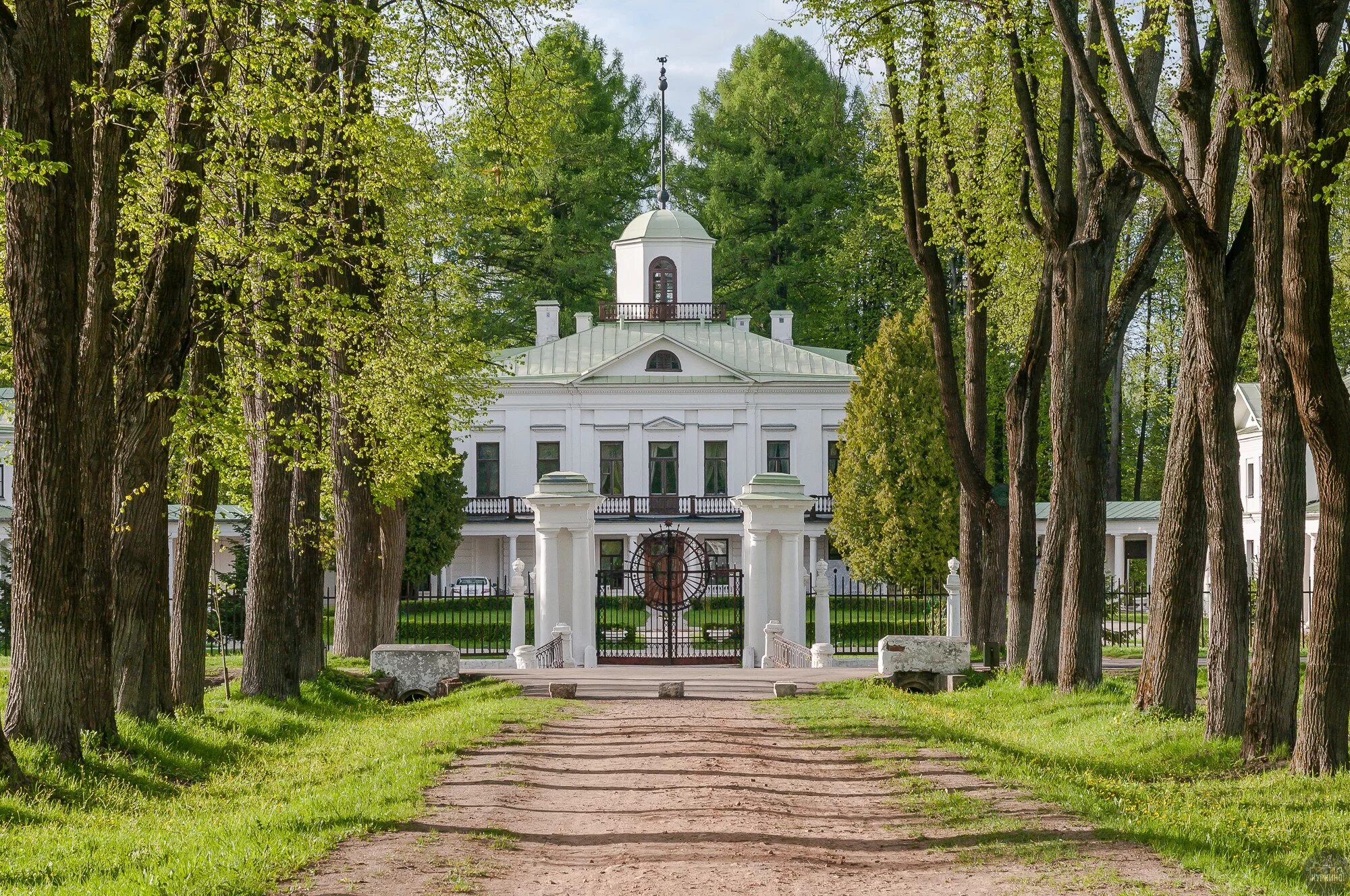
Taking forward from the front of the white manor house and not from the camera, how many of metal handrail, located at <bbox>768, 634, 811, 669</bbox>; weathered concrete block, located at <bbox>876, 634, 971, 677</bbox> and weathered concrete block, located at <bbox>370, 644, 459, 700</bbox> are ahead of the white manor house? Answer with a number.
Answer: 3

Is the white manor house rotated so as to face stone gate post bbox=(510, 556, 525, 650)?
yes

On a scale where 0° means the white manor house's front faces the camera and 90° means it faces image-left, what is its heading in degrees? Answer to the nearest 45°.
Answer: approximately 0°

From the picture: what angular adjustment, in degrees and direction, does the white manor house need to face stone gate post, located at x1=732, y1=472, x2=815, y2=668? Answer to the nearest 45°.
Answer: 0° — it already faces it

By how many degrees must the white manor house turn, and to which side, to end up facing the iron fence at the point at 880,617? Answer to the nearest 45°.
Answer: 0° — it already faces it

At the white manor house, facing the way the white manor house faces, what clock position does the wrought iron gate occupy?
The wrought iron gate is roughly at 12 o'clock from the white manor house.

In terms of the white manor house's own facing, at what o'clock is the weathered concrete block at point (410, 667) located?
The weathered concrete block is roughly at 12 o'clock from the white manor house.

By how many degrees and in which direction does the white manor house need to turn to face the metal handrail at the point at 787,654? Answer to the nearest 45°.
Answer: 0° — it already faces it

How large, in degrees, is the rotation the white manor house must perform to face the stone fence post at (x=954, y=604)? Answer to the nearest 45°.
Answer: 0° — it already faces it
